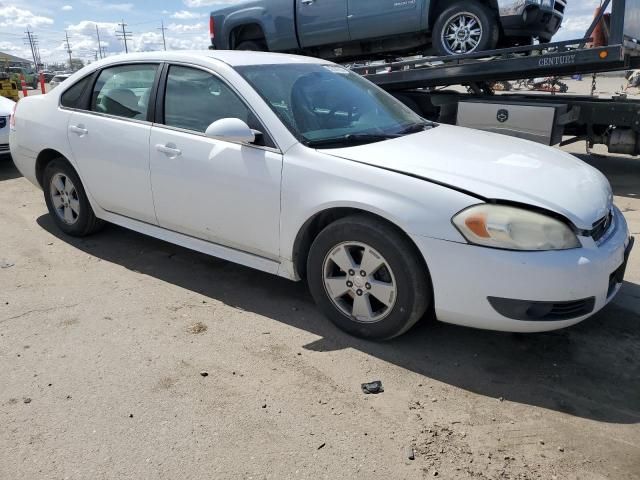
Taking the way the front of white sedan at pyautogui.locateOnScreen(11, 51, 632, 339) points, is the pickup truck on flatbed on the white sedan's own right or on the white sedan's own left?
on the white sedan's own left

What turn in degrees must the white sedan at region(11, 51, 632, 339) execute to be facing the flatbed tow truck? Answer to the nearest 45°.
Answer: approximately 90° to its left

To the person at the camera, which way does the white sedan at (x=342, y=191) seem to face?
facing the viewer and to the right of the viewer

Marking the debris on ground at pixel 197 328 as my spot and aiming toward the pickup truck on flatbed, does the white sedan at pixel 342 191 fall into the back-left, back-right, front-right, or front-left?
front-right
